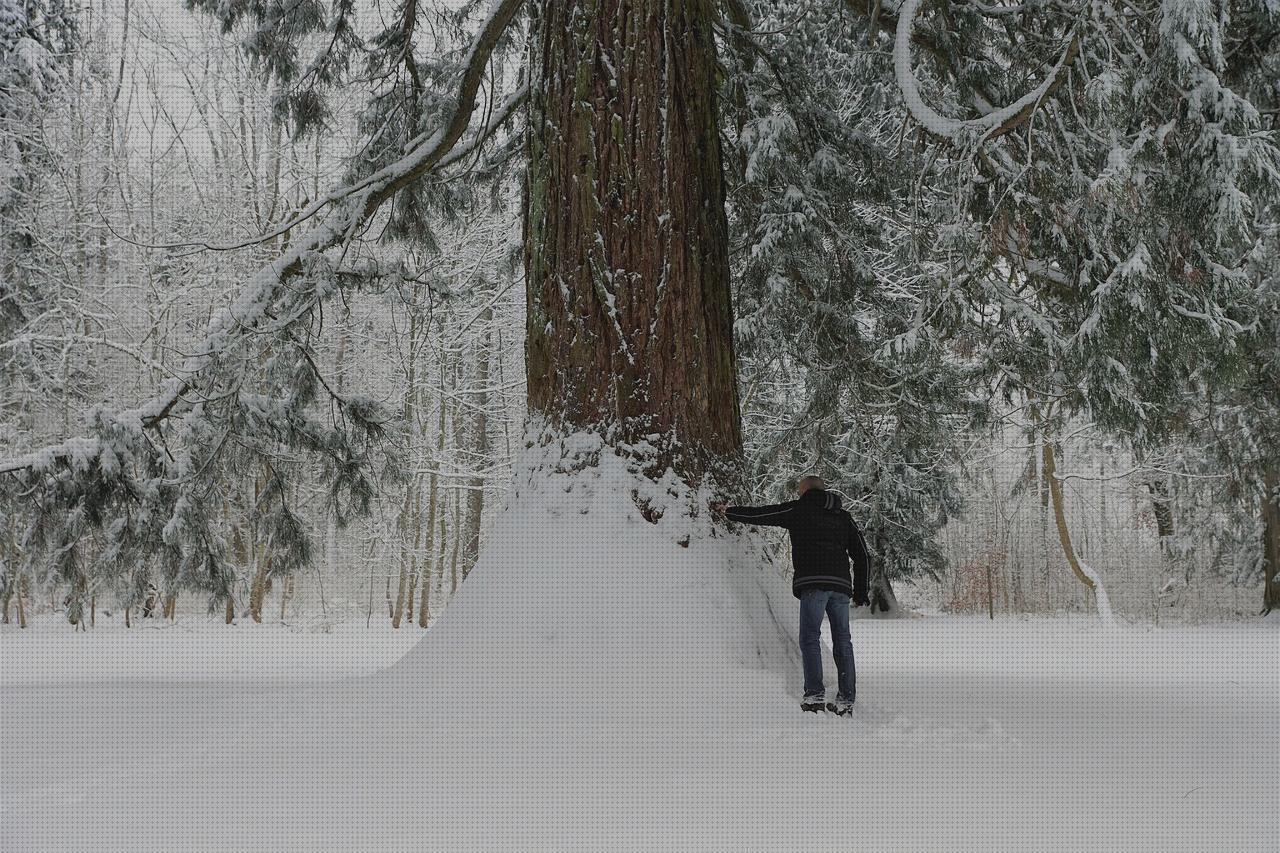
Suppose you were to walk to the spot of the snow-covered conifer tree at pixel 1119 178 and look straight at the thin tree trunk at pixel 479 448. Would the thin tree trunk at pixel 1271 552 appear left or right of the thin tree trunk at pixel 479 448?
right

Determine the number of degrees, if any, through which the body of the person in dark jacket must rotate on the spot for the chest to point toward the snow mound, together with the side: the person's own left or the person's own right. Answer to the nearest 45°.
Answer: approximately 90° to the person's own left

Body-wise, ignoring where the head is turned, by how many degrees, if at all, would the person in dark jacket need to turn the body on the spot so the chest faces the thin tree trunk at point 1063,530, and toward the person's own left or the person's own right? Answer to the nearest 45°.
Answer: approximately 45° to the person's own right

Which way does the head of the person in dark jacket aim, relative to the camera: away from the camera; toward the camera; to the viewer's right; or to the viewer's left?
away from the camera

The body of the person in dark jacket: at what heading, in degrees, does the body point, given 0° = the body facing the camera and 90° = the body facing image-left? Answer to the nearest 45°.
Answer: approximately 135°

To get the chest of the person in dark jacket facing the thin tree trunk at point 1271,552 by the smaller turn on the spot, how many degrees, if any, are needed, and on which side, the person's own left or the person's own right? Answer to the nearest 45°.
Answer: approximately 90° to the person's own right
